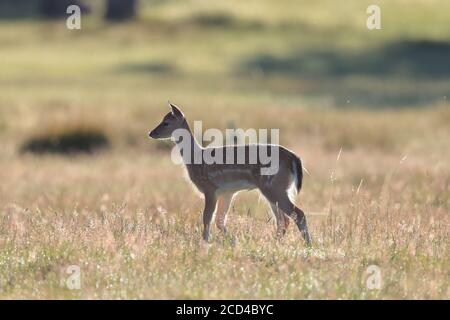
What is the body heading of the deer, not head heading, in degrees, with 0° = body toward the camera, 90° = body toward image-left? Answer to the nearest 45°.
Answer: approximately 90°
